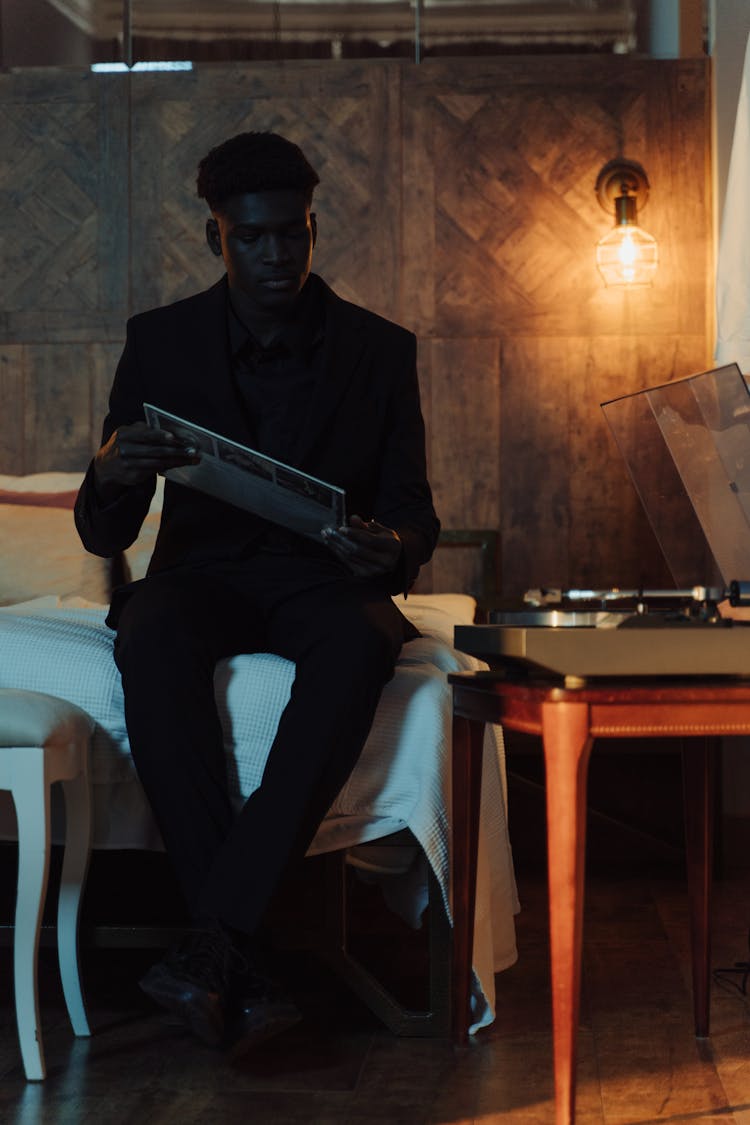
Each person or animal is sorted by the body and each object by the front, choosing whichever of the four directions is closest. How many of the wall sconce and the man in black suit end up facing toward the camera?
2

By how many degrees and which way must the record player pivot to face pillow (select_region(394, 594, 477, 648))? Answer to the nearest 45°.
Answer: approximately 90° to its right

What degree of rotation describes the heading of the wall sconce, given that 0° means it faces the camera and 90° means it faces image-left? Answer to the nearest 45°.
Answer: approximately 0°
